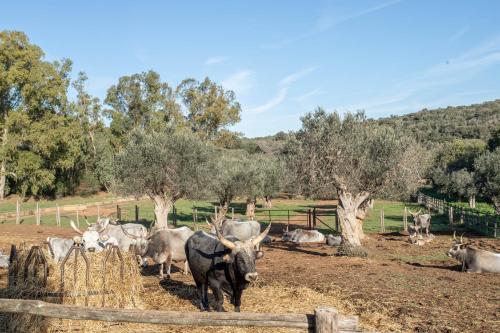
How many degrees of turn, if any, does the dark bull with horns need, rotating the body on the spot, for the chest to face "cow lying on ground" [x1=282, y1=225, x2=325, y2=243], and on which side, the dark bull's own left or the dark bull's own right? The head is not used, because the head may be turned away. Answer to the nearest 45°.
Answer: approximately 135° to the dark bull's own left

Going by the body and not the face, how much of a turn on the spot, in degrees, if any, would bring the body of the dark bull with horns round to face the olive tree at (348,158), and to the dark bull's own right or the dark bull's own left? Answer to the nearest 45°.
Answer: approximately 90° to the dark bull's own left

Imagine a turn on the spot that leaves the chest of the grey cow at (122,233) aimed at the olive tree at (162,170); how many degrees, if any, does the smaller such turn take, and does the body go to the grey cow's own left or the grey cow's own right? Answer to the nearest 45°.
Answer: approximately 90° to the grey cow's own right

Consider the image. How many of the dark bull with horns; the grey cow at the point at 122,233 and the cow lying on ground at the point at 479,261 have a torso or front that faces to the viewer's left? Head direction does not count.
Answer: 2

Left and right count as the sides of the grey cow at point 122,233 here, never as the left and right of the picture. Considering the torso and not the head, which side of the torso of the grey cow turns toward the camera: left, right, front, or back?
left

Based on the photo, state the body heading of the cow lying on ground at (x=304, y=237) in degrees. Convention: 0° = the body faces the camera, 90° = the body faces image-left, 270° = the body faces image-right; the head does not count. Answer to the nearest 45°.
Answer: approximately 90°

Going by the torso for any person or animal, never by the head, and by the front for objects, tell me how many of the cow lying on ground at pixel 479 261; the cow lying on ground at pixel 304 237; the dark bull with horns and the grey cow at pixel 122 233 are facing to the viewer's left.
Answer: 3

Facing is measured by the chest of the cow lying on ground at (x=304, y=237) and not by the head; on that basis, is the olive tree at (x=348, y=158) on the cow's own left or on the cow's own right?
on the cow's own left

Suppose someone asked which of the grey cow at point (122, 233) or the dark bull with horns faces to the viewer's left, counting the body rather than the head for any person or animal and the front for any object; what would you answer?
the grey cow

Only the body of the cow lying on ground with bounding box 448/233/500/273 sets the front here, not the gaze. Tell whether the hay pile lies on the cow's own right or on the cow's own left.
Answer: on the cow's own left

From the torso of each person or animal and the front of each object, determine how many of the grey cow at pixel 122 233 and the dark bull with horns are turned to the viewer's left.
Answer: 1

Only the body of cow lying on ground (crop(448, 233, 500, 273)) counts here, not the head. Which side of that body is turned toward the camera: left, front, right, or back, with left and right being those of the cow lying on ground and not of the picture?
left
